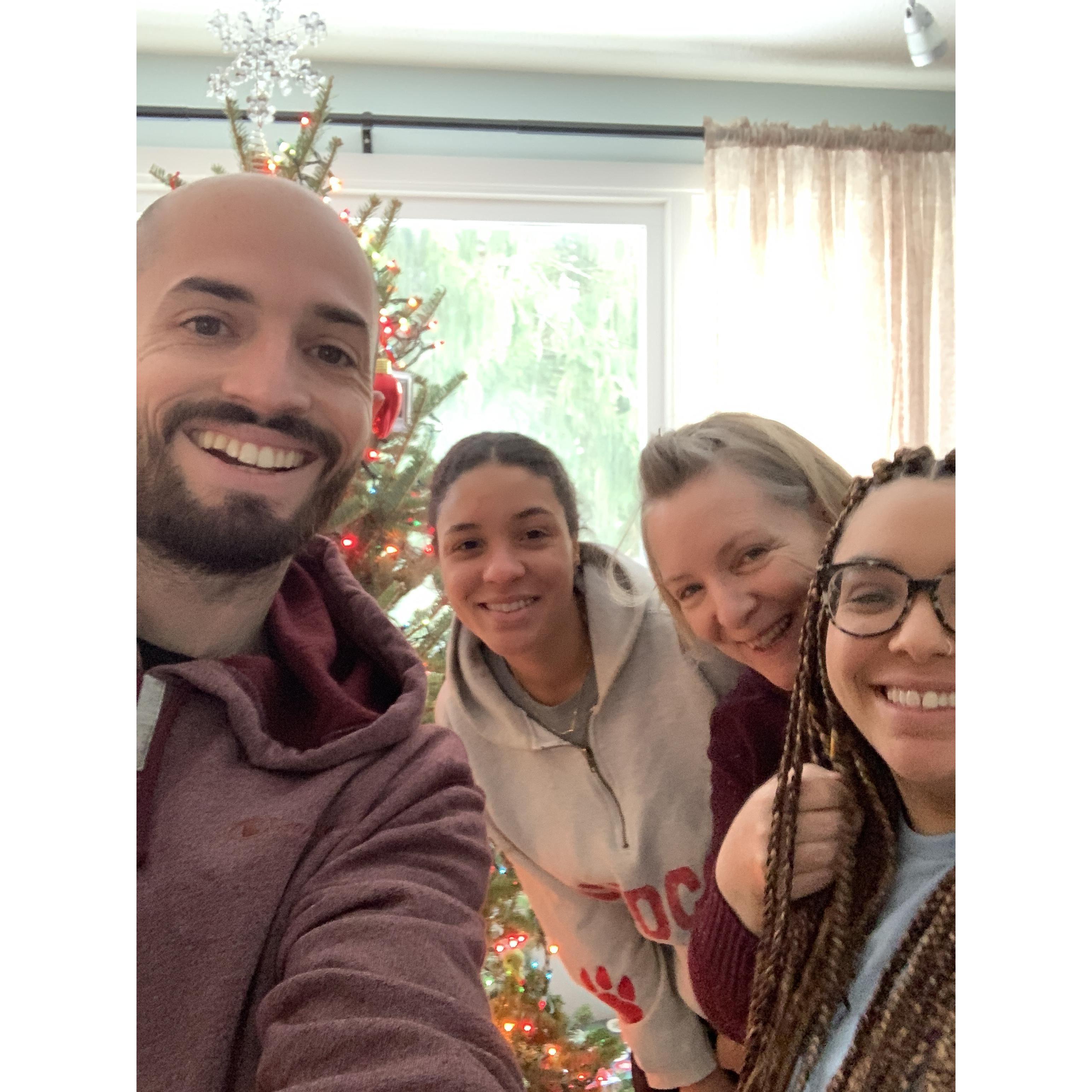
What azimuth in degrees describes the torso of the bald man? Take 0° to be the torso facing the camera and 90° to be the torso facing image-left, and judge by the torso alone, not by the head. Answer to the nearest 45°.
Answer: approximately 0°

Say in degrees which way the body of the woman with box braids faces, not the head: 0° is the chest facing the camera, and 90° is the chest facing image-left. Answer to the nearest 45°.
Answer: approximately 0°

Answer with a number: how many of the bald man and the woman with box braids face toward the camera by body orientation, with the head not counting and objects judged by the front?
2
